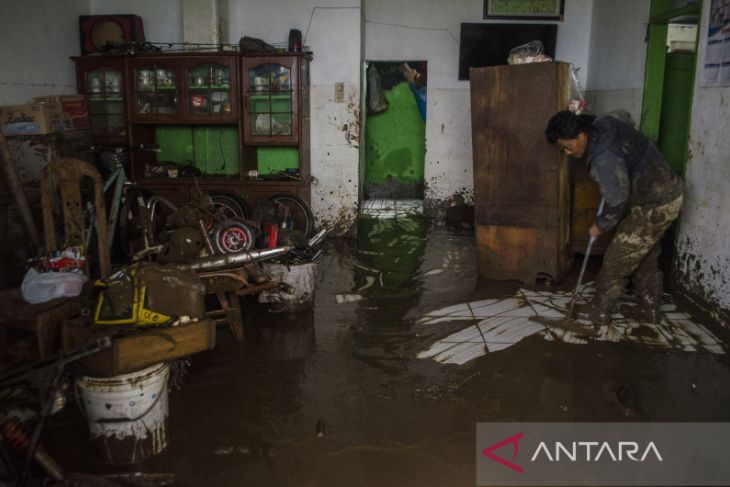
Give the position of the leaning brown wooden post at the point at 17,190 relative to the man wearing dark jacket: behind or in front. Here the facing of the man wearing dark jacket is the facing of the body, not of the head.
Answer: in front

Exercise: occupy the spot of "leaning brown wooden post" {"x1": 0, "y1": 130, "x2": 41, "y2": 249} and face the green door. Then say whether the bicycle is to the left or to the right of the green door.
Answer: left

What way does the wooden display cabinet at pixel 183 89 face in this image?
toward the camera

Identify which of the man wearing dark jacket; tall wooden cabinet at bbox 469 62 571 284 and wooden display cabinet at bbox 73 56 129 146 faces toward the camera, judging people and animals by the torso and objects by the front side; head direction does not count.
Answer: wooden display cabinet at bbox 73 56 129 146

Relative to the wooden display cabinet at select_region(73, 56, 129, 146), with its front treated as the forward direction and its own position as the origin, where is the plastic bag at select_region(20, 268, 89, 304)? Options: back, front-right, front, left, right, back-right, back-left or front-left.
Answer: front

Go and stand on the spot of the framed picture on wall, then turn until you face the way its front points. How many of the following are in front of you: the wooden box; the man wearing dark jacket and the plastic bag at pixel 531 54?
3

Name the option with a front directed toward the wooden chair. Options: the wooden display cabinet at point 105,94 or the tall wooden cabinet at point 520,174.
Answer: the wooden display cabinet at point 105,94

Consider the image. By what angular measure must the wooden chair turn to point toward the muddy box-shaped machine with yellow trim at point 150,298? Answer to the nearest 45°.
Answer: approximately 90° to its left

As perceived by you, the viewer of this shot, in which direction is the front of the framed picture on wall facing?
facing the viewer

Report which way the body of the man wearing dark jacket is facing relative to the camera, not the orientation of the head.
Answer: to the viewer's left

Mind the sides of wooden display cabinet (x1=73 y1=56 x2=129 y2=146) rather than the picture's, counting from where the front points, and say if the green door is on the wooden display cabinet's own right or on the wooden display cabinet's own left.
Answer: on the wooden display cabinet's own left

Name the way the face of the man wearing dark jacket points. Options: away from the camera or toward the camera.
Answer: toward the camera

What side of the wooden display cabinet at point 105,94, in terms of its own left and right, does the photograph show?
front

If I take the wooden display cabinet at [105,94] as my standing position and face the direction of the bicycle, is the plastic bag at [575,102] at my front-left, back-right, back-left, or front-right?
front-left
